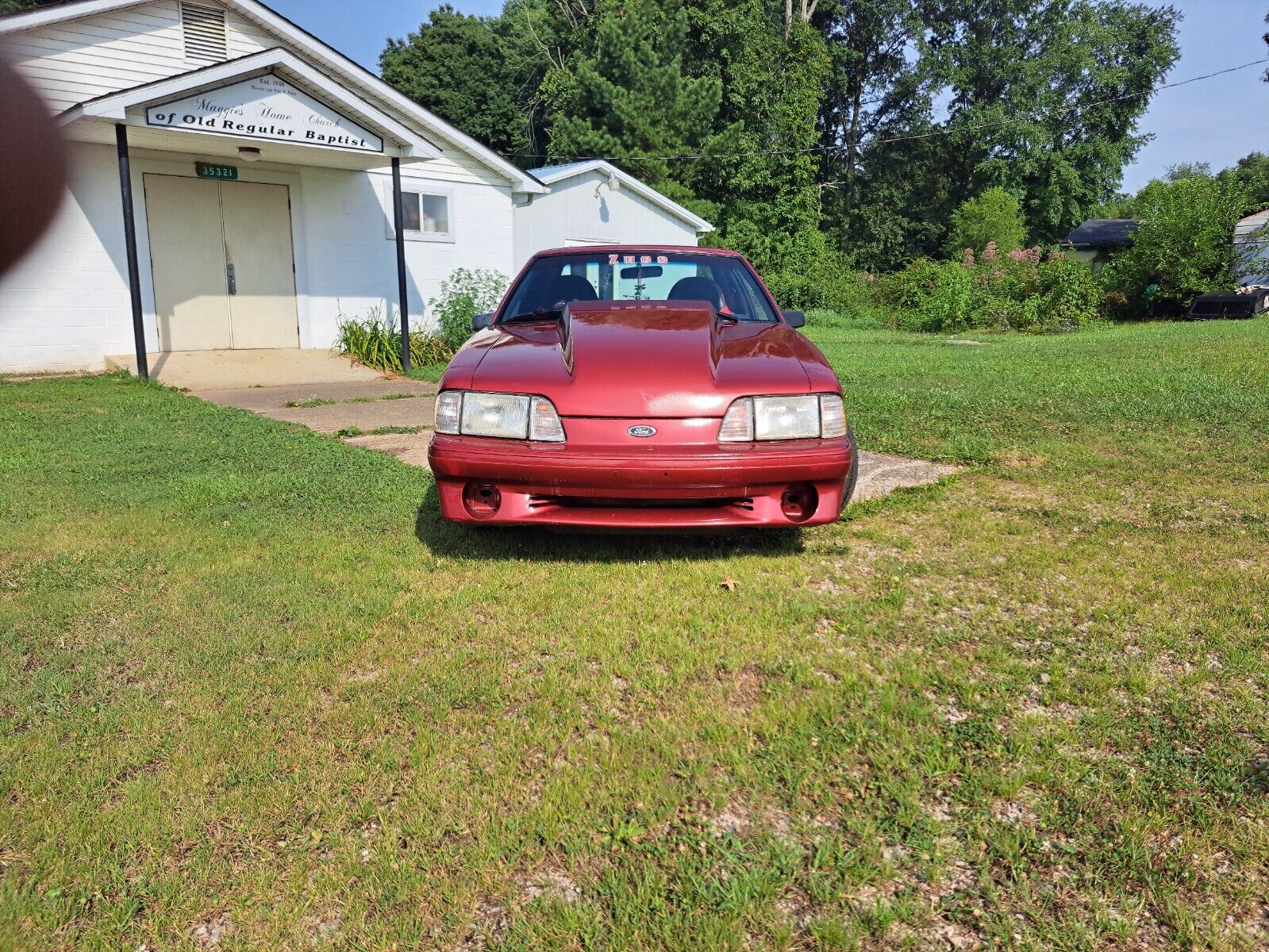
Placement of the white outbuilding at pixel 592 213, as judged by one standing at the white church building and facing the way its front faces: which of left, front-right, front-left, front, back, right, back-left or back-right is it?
left

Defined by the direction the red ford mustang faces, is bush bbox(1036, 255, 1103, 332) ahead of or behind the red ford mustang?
behind

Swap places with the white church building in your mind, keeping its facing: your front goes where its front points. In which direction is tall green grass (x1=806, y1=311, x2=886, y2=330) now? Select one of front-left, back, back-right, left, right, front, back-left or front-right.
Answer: left

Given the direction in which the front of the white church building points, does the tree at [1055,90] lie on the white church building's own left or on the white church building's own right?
on the white church building's own left

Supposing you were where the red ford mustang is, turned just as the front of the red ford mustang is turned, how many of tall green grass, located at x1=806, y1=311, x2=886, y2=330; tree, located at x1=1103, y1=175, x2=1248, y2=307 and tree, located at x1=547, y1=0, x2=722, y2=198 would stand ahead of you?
0

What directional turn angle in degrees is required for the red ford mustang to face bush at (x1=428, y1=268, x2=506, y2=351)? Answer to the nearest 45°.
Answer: approximately 180°

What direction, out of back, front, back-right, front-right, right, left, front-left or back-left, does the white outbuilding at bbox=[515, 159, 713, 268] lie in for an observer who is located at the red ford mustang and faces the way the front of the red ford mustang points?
back

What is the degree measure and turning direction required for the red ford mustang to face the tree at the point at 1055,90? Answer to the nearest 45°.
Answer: approximately 135° to its left

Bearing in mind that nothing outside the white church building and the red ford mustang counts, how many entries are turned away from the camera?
0

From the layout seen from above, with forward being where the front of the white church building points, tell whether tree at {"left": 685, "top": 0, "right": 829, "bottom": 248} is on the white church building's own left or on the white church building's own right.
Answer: on the white church building's own left

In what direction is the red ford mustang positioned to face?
toward the camera

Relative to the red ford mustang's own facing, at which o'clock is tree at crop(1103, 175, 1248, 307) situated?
The tree is roughly at 7 o'clock from the red ford mustang.

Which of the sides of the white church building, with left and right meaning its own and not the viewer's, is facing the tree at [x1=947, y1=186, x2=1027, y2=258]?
left

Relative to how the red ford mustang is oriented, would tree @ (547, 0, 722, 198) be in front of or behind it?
behind
